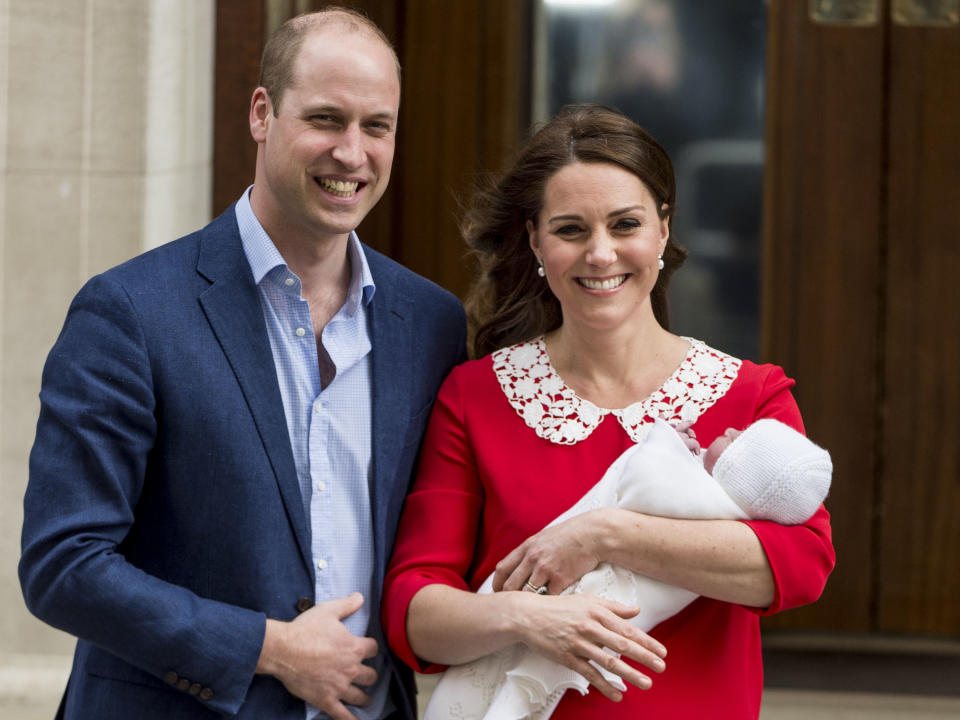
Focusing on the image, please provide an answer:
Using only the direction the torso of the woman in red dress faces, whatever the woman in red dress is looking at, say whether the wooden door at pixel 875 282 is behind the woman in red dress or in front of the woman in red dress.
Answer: behind

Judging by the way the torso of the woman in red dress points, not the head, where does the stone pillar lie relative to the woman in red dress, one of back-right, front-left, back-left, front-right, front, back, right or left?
back-right

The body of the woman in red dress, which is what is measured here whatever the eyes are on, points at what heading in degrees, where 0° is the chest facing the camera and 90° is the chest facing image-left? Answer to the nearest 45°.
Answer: approximately 0°

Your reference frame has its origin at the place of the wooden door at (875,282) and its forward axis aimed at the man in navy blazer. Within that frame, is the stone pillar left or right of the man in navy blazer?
right

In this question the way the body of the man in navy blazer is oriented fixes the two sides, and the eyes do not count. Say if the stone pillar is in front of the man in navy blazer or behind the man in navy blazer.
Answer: behind

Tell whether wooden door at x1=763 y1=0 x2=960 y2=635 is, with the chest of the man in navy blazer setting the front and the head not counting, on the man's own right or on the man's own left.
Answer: on the man's own left
